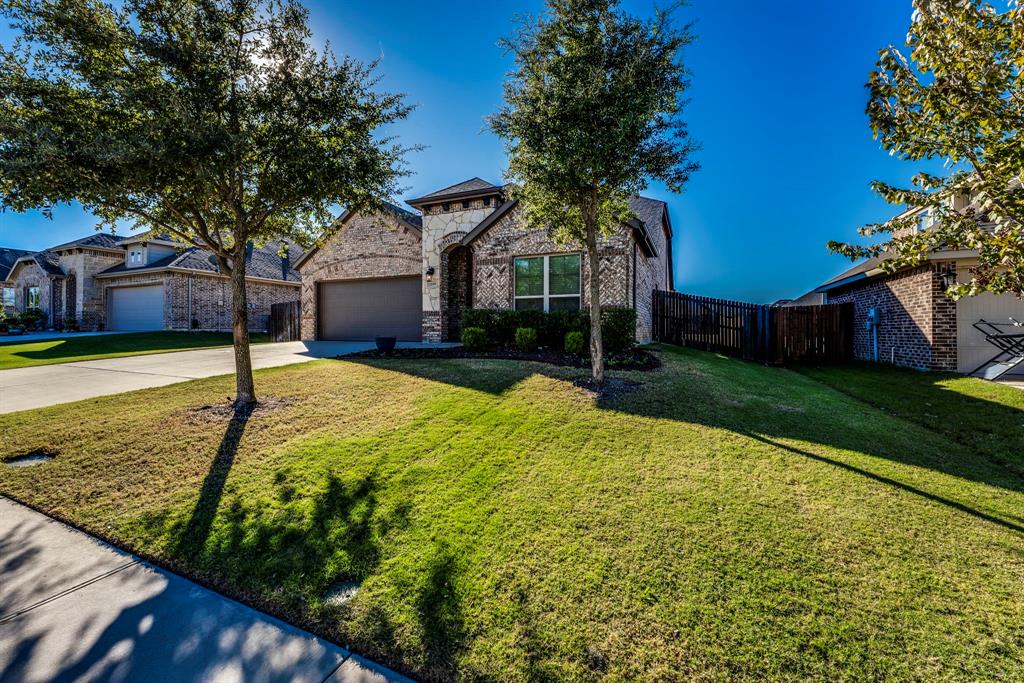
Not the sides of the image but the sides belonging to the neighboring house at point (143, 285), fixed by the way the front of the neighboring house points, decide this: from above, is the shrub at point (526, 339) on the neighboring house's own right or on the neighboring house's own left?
on the neighboring house's own left

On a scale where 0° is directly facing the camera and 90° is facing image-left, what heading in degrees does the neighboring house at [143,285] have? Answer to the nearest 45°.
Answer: approximately 45°

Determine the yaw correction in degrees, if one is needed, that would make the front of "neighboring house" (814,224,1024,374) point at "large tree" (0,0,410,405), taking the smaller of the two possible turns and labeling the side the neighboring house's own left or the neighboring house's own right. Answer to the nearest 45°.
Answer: approximately 90° to the neighboring house's own right

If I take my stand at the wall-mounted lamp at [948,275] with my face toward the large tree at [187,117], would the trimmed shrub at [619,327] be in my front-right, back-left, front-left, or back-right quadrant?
front-right

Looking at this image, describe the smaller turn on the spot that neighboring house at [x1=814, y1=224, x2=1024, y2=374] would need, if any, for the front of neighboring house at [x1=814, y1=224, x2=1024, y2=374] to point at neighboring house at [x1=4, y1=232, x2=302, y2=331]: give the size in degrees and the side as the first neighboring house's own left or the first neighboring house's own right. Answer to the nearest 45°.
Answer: approximately 135° to the first neighboring house's own right

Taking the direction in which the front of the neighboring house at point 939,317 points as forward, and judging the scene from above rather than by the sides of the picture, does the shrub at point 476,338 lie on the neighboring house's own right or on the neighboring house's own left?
on the neighboring house's own right

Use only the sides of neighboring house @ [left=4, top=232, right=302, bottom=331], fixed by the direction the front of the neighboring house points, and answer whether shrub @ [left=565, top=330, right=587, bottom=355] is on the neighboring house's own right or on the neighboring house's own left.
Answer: on the neighboring house's own left

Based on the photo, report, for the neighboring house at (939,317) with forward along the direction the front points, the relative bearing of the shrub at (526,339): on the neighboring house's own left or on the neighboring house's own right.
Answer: on the neighboring house's own right

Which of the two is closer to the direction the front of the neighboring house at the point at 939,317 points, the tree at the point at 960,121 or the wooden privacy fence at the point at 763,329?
the tree

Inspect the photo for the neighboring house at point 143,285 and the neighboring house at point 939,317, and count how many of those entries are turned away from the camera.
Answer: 0

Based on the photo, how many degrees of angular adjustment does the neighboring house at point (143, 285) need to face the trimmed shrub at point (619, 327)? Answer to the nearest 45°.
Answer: approximately 45° to its left

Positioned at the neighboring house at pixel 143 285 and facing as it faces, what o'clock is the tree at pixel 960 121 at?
The tree is roughly at 10 o'clock from the neighboring house.

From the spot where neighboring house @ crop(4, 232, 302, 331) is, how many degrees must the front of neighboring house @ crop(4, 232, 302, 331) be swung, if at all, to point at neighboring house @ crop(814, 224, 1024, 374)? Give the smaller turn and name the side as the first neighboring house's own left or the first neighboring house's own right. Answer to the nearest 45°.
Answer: approximately 90° to the first neighboring house's own left
